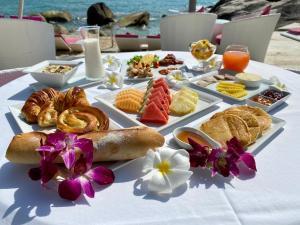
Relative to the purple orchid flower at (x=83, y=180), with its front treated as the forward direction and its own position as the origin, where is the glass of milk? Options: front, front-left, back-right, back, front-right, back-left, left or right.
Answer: back

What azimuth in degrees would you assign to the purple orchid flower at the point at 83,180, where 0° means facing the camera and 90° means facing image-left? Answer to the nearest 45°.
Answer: approximately 0°

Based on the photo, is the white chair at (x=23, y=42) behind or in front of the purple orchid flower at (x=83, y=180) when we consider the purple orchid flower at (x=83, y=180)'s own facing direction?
behind

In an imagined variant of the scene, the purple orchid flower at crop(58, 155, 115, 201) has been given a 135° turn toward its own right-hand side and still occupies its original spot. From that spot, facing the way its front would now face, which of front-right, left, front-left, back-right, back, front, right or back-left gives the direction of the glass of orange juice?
right

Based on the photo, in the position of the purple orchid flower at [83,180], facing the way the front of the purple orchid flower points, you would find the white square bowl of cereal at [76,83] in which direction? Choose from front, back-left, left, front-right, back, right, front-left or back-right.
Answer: back

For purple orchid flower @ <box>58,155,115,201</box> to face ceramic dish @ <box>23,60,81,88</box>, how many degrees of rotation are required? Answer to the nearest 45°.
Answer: approximately 180°

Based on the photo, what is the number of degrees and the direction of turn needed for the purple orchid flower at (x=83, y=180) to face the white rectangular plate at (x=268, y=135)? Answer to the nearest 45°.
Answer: approximately 90° to its left

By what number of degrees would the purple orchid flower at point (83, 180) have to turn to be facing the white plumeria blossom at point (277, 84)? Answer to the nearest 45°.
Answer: approximately 135° to its left
